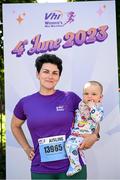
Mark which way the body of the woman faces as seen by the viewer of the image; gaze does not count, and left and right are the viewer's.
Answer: facing the viewer

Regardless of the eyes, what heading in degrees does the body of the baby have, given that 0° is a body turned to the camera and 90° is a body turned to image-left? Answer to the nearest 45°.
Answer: approximately 45°
